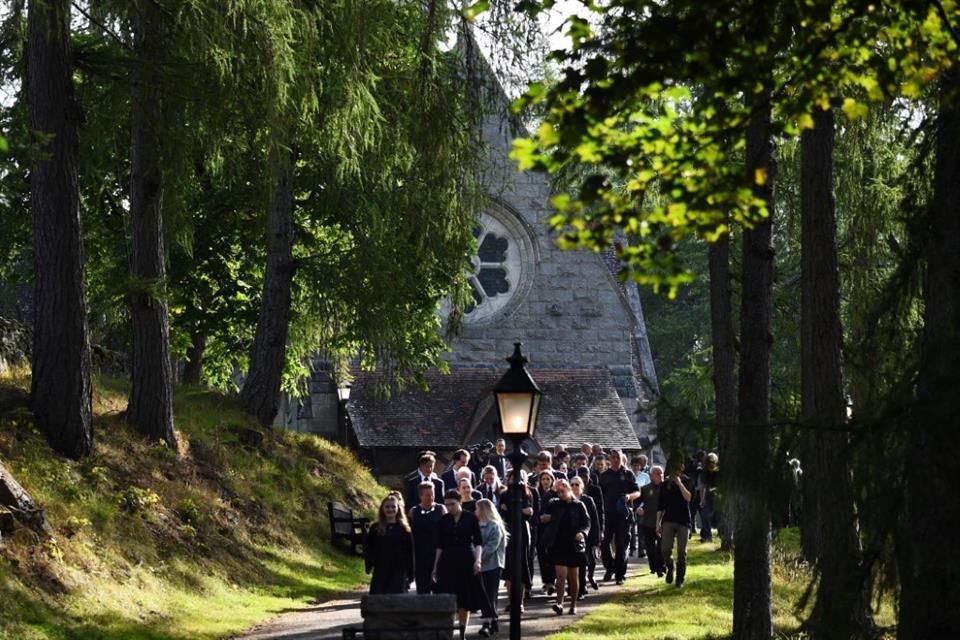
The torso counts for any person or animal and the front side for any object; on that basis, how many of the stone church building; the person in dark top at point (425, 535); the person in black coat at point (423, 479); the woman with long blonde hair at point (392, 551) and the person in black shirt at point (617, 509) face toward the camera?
5

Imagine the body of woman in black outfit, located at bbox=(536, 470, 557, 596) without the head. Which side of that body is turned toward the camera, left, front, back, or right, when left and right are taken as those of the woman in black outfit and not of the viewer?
front

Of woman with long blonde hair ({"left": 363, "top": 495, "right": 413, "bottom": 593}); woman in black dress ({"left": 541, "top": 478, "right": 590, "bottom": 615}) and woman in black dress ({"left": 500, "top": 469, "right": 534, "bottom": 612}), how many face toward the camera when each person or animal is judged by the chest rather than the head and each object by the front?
3

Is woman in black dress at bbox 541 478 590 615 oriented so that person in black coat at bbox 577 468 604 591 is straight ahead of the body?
no

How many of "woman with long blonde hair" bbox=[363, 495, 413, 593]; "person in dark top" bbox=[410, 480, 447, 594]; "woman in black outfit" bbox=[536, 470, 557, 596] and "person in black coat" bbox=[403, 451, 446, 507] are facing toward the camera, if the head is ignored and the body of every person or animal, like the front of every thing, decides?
4

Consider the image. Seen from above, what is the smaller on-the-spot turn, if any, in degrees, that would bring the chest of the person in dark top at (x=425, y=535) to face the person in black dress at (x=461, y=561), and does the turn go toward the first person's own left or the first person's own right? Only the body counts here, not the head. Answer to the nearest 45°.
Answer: approximately 45° to the first person's own left

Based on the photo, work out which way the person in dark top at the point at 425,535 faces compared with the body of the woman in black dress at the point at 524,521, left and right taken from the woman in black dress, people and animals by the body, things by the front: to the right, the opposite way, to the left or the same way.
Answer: the same way

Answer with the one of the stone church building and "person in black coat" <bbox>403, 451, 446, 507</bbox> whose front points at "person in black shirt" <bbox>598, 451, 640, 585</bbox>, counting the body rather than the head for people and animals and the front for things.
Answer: the stone church building

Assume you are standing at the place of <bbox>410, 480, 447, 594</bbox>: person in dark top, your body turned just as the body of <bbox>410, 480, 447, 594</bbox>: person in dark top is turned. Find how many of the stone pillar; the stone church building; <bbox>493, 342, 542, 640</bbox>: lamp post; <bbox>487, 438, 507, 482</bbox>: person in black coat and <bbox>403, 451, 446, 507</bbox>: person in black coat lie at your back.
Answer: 3

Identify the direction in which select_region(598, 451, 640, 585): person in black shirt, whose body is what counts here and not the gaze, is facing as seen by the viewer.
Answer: toward the camera

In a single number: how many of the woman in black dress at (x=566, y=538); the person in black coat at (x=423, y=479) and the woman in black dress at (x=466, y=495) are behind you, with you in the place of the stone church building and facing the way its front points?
0

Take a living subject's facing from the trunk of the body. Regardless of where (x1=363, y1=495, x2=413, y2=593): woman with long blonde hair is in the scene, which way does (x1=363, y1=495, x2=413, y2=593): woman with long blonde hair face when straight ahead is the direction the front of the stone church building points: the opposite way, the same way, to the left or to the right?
the same way

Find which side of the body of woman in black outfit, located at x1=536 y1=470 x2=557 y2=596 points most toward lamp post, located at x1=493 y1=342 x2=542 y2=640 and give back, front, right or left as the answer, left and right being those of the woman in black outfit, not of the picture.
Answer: front

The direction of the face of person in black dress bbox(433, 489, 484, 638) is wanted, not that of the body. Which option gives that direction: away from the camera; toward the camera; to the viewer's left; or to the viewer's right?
toward the camera

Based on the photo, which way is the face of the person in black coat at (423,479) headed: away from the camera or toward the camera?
toward the camera

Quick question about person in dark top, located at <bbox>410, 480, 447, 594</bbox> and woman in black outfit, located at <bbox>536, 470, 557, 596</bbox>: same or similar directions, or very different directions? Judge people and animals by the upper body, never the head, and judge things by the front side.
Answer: same or similar directions

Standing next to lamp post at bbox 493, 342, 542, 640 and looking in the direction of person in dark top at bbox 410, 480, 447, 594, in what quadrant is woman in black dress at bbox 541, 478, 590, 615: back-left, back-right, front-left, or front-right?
front-right

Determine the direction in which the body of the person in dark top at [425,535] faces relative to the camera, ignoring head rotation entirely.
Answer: toward the camera

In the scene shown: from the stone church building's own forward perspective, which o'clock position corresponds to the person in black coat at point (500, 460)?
The person in black coat is roughly at 12 o'clock from the stone church building.
